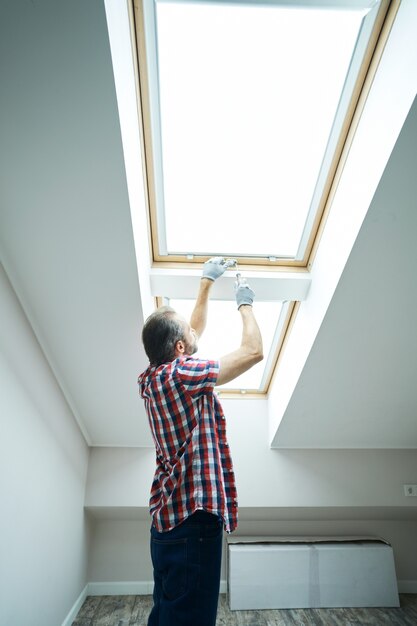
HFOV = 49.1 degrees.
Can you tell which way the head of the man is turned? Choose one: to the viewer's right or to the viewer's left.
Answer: to the viewer's right

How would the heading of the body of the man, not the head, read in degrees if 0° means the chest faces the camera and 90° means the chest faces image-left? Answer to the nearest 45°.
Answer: approximately 225°

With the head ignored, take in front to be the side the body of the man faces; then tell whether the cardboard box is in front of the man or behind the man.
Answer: in front
